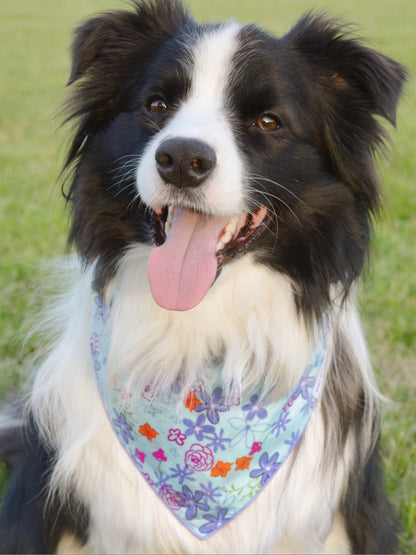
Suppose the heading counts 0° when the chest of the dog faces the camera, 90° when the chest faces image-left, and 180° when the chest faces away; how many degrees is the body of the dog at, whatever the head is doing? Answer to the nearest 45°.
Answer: approximately 0°
